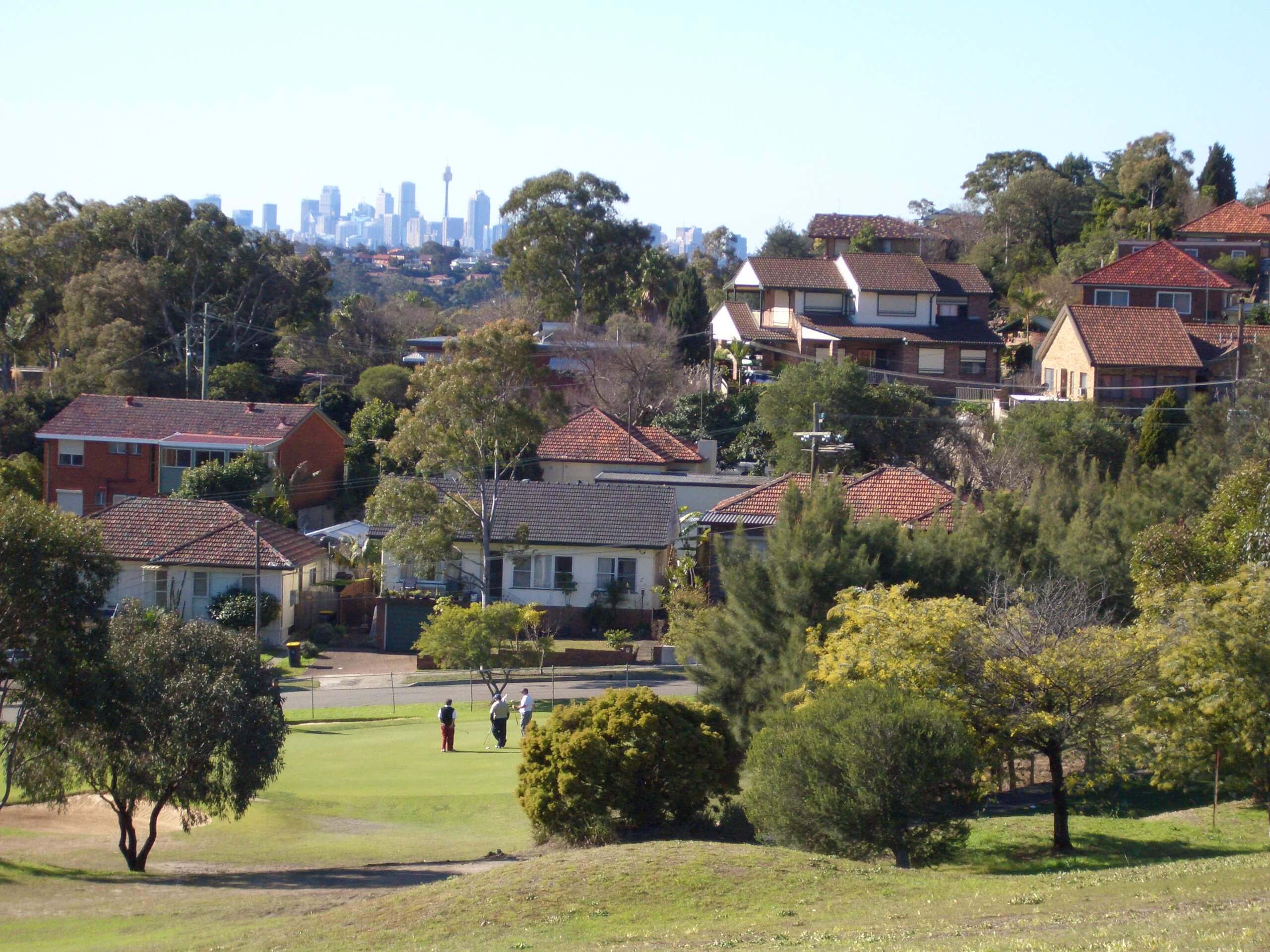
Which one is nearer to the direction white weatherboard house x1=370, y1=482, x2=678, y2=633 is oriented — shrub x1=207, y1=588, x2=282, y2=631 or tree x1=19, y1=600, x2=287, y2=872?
the tree

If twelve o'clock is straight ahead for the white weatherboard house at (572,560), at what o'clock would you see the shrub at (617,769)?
The shrub is roughly at 12 o'clock from the white weatherboard house.

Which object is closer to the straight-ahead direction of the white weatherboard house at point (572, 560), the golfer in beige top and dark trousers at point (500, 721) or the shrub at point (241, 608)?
the golfer in beige top and dark trousers

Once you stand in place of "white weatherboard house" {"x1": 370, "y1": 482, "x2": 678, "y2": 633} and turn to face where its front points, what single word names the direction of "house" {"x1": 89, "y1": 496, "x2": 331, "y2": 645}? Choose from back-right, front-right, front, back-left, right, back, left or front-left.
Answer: right

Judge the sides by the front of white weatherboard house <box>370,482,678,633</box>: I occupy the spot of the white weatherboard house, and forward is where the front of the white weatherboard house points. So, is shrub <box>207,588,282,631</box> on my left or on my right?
on my right

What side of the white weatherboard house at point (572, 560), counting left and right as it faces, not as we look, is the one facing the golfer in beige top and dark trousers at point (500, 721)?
front

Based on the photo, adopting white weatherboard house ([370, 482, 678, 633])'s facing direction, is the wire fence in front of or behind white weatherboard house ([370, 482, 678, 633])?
in front

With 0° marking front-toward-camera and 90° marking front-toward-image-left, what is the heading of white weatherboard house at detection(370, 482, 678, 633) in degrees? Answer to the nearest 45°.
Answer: approximately 0°

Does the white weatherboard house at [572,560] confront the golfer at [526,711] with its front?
yes

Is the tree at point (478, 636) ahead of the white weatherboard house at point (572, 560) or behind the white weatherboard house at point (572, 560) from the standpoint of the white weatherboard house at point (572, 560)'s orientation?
ahead

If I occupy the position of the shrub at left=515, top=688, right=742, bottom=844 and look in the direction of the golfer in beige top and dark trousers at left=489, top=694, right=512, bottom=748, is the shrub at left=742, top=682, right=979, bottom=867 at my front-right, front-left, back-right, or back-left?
back-right

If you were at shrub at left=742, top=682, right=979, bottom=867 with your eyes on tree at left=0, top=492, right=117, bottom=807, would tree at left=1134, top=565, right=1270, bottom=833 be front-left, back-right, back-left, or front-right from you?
back-right
